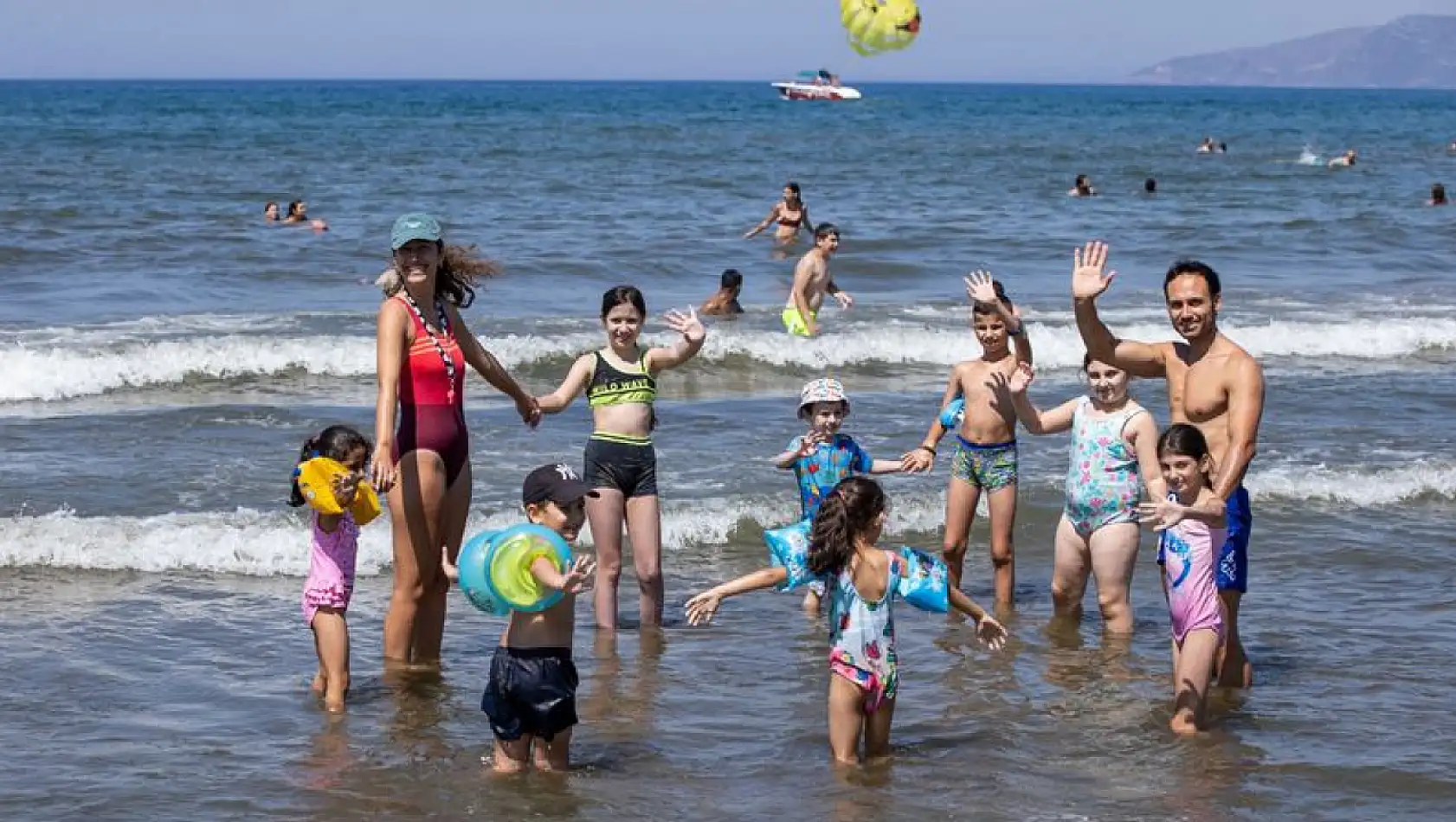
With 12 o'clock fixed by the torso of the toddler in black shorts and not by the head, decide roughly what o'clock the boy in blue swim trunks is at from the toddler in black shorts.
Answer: The boy in blue swim trunks is roughly at 9 o'clock from the toddler in black shorts.

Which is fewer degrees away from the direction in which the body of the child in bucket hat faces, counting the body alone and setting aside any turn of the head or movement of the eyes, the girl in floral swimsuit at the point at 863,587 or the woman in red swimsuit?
the girl in floral swimsuit

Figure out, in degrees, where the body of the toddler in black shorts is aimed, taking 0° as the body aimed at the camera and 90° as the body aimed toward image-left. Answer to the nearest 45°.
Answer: approximately 315°

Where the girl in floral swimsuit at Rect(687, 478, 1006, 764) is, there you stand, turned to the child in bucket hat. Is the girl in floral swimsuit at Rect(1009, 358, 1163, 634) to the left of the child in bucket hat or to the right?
right

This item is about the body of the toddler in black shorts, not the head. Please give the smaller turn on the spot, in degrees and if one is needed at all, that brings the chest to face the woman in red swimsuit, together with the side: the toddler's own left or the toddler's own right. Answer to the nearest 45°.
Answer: approximately 180°

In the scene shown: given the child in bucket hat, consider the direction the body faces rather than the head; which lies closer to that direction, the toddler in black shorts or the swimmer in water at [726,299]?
the toddler in black shorts
